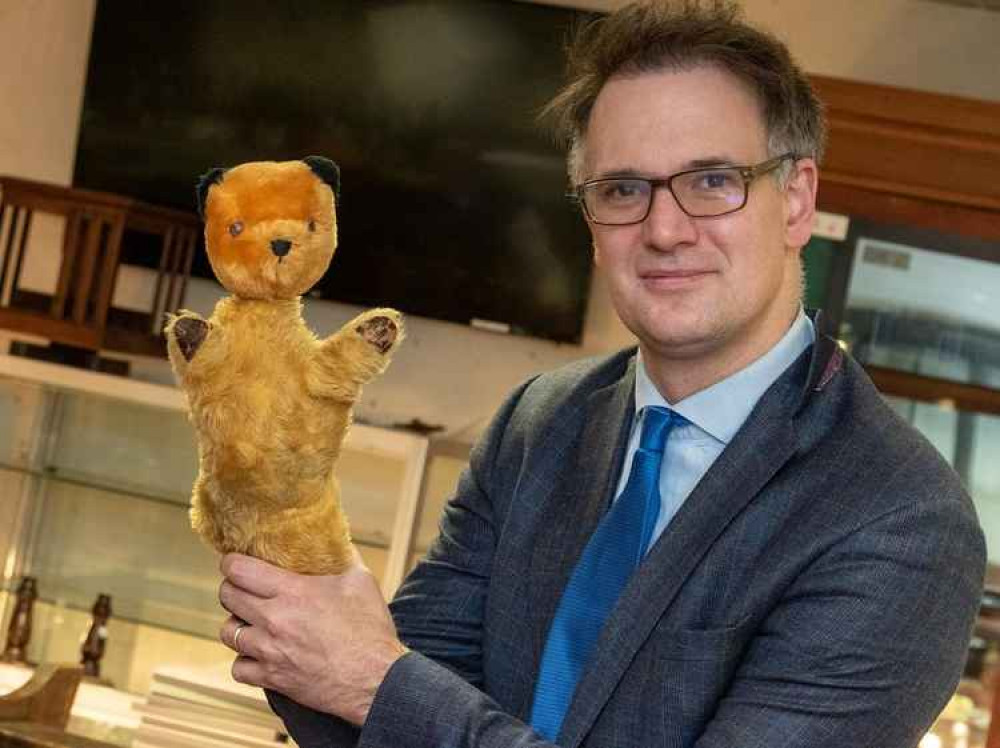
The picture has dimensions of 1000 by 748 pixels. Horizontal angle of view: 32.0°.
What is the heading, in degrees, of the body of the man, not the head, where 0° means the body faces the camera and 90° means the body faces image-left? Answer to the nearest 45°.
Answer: approximately 45°

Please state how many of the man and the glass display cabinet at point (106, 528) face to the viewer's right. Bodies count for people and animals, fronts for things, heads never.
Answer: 0

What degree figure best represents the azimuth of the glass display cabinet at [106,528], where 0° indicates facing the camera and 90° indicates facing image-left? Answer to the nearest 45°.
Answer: approximately 0°

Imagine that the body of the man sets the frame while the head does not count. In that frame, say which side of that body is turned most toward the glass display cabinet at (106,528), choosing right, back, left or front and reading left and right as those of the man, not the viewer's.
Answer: right

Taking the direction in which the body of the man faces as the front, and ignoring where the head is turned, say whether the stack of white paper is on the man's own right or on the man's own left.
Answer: on the man's own right

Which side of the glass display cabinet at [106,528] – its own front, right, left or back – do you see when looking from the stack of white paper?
front
